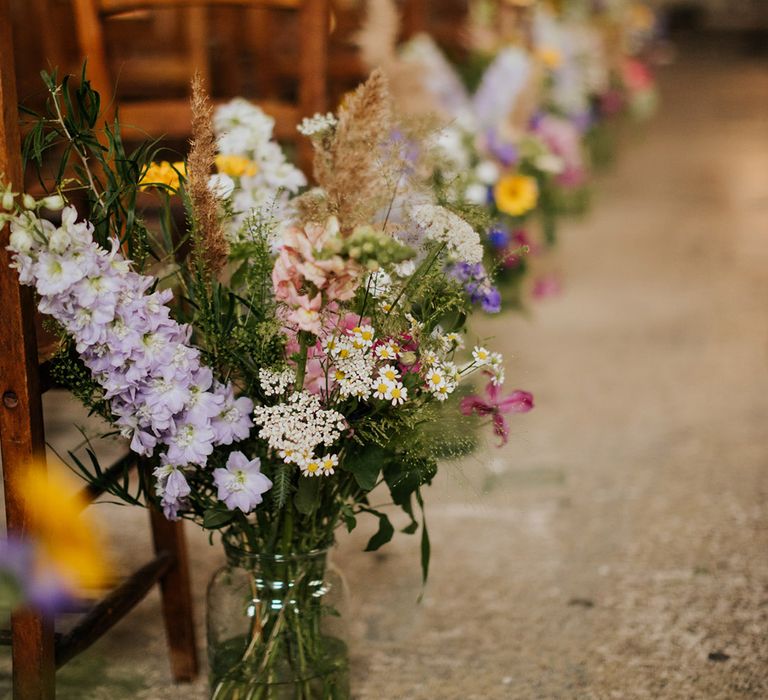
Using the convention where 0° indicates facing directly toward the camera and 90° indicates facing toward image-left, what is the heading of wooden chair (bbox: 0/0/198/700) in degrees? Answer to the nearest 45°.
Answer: approximately 225°

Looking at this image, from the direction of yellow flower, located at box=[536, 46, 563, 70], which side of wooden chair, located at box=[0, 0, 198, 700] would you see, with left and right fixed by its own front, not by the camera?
front

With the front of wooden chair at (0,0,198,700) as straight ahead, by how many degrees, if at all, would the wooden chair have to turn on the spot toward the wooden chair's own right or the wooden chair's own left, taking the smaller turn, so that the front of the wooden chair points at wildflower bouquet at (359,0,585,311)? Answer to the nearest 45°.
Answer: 0° — it already faces it

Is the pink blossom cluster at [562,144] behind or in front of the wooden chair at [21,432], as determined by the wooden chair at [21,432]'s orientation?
in front

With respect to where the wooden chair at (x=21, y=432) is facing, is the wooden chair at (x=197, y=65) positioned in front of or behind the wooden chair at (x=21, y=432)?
in front
